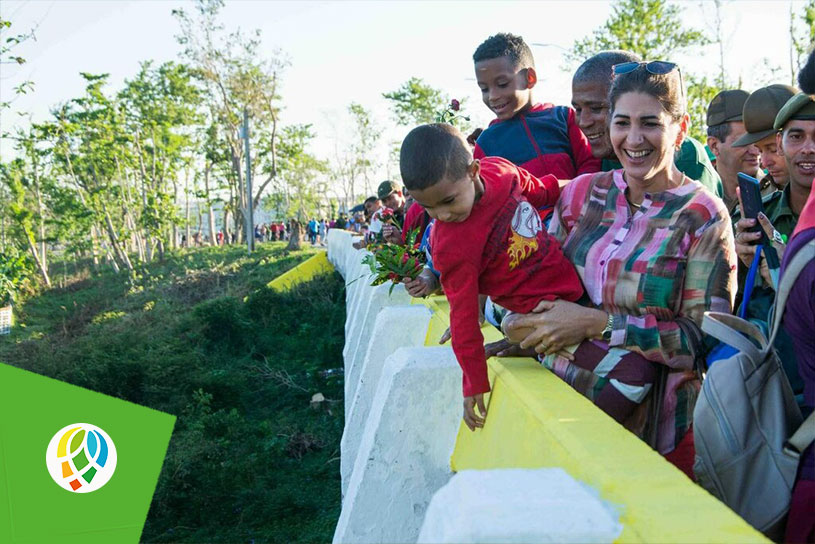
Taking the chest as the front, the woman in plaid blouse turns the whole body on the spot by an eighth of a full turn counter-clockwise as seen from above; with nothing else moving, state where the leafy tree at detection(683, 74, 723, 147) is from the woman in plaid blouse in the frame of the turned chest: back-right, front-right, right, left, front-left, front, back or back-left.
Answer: back

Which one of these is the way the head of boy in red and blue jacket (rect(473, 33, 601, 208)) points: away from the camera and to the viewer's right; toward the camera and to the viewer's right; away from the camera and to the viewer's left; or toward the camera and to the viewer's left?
toward the camera and to the viewer's left

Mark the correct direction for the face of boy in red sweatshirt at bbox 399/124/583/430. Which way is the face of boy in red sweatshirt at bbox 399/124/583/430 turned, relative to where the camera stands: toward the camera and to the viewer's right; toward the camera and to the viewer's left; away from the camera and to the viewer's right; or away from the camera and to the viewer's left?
toward the camera and to the viewer's left

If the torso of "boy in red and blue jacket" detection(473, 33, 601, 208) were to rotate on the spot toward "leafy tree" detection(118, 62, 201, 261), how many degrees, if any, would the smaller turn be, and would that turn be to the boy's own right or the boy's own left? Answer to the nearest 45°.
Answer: approximately 90° to the boy's own right

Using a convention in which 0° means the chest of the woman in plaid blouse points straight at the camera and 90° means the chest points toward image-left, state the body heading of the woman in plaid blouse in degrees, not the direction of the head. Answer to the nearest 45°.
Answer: approximately 45°

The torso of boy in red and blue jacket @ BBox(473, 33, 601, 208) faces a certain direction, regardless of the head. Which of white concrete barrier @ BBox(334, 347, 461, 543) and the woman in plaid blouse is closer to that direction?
the white concrete barrier

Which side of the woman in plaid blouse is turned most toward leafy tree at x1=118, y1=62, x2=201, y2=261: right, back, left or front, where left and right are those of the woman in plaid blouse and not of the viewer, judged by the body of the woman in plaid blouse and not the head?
right

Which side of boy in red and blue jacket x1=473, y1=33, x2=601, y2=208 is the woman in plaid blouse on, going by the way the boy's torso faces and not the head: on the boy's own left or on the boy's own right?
on the boy's own left

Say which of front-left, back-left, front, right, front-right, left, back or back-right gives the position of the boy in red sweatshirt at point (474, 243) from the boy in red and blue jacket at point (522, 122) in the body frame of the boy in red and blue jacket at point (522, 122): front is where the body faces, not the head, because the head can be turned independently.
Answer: front-left

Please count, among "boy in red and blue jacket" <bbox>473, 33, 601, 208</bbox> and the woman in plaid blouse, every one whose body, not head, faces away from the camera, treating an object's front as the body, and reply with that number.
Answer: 0

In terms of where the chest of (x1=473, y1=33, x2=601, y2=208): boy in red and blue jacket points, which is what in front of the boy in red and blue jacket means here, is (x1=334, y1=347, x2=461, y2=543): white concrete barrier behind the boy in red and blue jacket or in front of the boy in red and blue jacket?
in front

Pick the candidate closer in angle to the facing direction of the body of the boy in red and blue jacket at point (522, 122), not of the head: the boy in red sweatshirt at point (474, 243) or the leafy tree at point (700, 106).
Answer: the boy in red sweatshirt

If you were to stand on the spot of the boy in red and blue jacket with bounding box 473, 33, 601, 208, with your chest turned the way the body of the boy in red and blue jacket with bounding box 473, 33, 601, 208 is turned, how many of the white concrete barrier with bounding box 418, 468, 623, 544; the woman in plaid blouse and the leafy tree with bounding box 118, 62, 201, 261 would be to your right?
1
